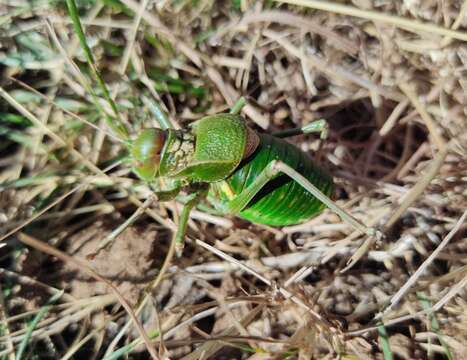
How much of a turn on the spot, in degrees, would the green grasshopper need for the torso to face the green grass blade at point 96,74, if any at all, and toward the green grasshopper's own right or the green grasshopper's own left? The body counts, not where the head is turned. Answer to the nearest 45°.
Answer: approximately 45° to the green grasshopper's own right

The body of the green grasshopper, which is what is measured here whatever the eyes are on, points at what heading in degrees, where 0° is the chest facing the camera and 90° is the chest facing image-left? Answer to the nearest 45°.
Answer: approximately 90°
